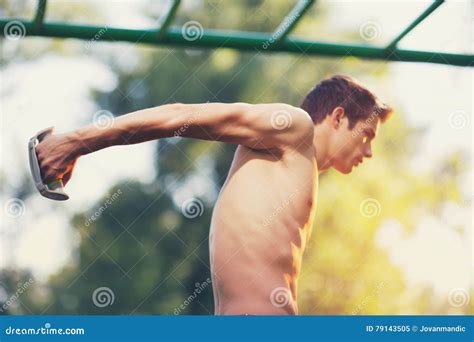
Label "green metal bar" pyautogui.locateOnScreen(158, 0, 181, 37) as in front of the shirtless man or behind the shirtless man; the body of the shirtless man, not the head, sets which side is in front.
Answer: behind

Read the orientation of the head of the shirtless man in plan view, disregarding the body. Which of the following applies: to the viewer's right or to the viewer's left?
to the viewer's right

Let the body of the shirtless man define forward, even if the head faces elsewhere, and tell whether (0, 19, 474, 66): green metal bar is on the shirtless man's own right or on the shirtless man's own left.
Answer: on the shirtless man's own left

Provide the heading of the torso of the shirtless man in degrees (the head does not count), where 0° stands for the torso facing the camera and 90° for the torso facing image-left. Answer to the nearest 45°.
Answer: approximately 270°

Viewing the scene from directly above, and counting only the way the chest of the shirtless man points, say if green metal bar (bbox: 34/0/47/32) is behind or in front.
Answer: behind

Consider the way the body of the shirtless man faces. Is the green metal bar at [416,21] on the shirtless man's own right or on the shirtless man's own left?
on the shirtless man's own left
